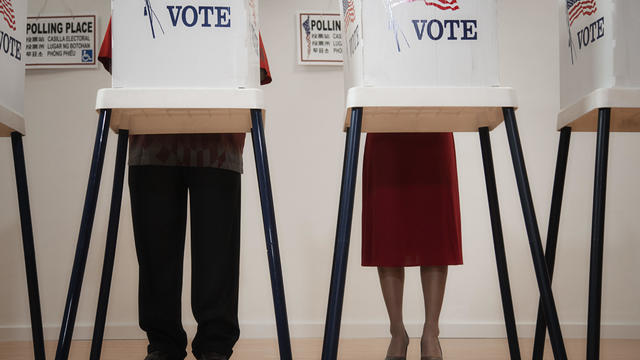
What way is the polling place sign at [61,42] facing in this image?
toward the camera

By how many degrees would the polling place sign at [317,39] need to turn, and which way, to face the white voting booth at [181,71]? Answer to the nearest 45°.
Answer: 0° — it already faces it

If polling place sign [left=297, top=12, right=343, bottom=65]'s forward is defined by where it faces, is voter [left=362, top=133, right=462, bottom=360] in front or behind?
in front

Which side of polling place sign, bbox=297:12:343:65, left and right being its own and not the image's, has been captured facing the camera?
front

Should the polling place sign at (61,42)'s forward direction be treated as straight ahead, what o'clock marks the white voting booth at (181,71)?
The white voting booth is roughly at 12 o'clock from the polling place sign.
